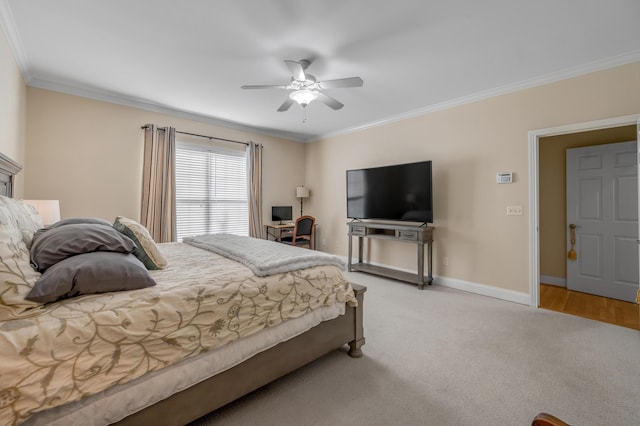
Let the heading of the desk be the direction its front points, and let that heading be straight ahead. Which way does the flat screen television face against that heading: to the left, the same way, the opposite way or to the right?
to the right

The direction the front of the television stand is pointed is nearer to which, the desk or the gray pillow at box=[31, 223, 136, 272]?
the gray pillow

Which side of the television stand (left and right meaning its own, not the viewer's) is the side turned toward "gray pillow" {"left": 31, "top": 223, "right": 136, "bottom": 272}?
front

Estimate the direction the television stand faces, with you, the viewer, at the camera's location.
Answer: facing the viewer and to the left of the viewer

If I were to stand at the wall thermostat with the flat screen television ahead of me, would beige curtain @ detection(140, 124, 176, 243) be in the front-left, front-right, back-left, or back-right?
front-left

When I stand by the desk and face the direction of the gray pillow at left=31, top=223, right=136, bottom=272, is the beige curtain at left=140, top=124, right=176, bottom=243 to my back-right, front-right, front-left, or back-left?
front-right

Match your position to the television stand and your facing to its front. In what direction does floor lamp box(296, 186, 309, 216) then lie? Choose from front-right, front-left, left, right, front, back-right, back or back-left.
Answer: right

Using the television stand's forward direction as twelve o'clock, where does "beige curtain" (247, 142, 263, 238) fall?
The beige curtain is roughly at 2 o'clock from the television stand.

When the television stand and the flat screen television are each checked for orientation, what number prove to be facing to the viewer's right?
0

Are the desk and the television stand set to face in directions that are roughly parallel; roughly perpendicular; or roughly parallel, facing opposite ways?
roughly perpendicular

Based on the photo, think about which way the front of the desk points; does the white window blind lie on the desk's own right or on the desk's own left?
on the desk's own right

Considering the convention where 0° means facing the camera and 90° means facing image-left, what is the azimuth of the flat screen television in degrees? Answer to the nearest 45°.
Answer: approximately 45°

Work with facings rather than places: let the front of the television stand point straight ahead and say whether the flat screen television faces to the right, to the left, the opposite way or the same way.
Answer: the same way

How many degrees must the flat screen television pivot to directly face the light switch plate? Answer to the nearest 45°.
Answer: approximately 90° to its left

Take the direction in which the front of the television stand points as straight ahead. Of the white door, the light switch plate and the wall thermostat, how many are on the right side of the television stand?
0
